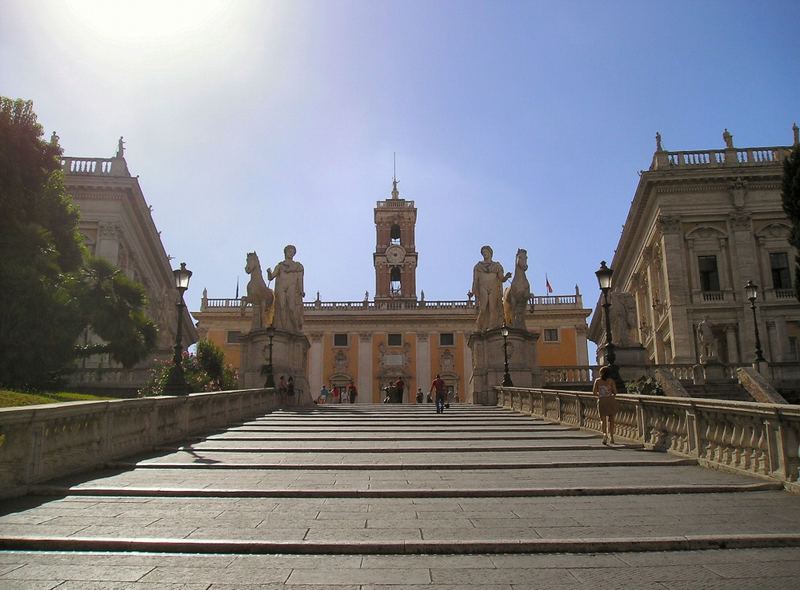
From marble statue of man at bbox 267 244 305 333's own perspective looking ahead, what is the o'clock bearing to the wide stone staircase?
The wide stone staircase is roughly at 12 o'clock from the marble statue of man.

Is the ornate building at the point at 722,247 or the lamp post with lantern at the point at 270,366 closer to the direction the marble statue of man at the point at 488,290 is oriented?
the lamp post with lantern

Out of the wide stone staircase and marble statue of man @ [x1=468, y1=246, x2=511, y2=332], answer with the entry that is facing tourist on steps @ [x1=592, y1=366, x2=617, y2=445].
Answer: the marble statue of man

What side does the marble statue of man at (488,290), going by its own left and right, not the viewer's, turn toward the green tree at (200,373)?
right

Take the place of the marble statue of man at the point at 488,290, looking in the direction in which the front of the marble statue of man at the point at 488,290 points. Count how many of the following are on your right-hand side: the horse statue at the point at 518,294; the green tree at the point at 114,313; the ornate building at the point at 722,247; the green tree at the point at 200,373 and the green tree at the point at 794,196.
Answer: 2

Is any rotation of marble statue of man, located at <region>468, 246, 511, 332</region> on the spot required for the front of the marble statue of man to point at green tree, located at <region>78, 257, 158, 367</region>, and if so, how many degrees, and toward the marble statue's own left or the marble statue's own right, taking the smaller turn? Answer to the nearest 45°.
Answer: approximately 90° to the marble statue's own right

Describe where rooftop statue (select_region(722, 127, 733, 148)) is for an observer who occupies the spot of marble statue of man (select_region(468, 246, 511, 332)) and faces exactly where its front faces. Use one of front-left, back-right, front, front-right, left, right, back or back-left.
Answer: back-left

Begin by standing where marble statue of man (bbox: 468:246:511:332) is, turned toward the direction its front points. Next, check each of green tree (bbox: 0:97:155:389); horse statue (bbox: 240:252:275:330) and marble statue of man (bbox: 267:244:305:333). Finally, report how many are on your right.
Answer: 3

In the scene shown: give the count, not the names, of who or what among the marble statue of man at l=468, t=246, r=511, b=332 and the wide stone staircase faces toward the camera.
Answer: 2

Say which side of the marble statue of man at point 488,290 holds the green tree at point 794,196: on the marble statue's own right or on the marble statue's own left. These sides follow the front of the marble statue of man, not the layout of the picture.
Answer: on the marble statue's own left

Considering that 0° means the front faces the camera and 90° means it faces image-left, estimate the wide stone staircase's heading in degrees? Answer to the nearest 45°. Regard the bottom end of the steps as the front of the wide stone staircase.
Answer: approximately 0°

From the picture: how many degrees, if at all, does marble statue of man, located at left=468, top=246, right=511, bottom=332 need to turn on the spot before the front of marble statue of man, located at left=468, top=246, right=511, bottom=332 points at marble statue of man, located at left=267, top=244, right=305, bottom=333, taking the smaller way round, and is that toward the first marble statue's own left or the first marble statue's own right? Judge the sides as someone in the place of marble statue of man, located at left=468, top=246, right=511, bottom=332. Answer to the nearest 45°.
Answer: approximately 90° to the first marble statue's own right
